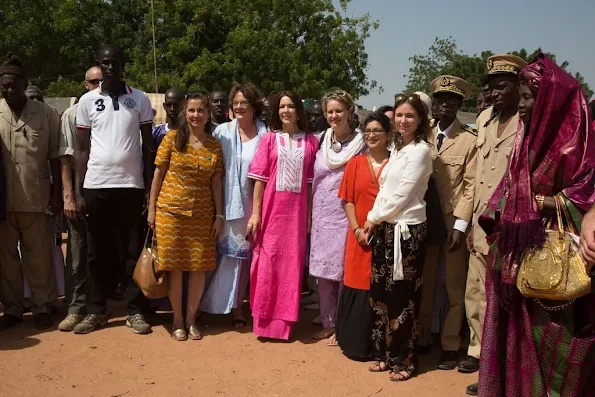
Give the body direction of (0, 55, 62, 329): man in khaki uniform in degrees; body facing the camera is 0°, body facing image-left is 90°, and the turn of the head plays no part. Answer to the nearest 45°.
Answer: approximately 0°

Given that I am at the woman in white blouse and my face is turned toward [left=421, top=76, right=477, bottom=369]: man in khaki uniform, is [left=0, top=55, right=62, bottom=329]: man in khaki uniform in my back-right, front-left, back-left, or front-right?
back-left

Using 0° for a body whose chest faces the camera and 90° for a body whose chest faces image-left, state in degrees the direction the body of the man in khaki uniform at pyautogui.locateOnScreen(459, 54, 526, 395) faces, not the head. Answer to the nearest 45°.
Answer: approximately 45°

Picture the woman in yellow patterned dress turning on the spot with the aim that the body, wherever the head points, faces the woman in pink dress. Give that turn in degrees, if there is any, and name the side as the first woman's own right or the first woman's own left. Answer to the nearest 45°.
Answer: approximately 90° to the first woman's own left

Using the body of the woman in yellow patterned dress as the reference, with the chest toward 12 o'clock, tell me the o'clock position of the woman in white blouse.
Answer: The woman in white blouse is roughly at 10 o'clock from the woman in yellow patterned dress.

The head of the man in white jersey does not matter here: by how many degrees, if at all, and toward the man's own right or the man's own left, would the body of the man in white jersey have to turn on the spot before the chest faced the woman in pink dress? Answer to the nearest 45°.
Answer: approximately 90° to the man's own left

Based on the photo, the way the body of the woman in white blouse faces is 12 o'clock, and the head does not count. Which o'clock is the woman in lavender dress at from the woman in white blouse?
The woman in lavender dress is roughly at 3 o'clock from the woman in white blouse.

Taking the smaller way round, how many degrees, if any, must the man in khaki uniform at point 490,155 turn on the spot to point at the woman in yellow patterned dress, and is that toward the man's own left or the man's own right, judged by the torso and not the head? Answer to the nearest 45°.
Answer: approximately 45° to the man's own right

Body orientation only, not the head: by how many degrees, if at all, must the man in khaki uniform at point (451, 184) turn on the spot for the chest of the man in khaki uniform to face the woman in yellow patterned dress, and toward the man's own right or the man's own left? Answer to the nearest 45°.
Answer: approximately 45° to the man's own right

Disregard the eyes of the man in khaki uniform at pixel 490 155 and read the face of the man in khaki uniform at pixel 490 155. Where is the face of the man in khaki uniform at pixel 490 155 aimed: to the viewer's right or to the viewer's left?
to the viewer's left
